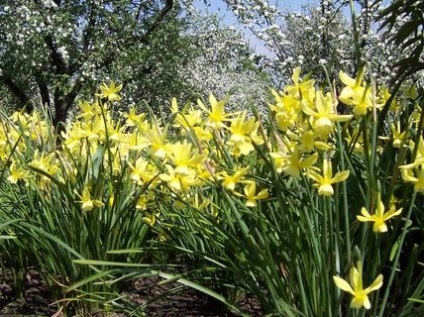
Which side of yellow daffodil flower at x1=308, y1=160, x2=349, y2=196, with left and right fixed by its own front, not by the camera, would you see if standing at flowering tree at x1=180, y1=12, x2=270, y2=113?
back

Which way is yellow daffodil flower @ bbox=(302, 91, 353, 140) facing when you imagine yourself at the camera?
facing the viewer

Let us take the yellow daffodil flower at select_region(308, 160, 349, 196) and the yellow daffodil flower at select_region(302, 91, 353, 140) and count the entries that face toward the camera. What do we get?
2

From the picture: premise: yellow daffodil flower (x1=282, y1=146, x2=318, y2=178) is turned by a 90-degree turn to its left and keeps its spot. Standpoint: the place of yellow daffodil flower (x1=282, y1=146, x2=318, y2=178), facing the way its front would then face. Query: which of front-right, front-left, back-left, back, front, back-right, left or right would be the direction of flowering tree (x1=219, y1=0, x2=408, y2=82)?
back-left

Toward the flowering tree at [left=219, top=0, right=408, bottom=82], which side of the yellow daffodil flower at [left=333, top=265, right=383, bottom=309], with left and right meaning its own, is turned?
back

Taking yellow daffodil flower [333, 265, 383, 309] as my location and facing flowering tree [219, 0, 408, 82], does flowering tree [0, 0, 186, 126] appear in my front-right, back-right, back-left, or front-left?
front-left

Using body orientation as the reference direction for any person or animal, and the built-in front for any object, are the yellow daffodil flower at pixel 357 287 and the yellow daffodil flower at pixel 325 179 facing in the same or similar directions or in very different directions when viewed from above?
same or similar directions

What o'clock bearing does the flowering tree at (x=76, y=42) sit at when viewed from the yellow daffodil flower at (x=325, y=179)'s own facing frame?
The flowering tree is roughly at 5 o'clock from the yellow daffodil flower.

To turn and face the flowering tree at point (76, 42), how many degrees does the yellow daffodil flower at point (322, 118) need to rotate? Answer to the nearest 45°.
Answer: approximately 135° to its right

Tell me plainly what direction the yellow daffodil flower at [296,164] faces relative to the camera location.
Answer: facing the viewer and to the left of the viewer
